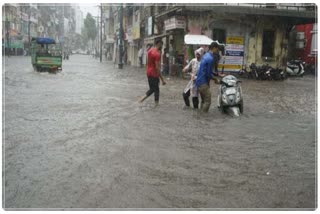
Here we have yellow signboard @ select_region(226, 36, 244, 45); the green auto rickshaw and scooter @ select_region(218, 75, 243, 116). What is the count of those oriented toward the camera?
2

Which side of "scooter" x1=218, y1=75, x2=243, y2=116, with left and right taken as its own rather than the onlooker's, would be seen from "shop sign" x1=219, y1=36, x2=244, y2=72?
back
